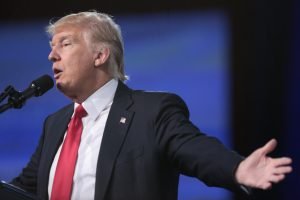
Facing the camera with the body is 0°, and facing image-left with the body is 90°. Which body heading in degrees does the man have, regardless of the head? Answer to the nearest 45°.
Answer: approximately 45°

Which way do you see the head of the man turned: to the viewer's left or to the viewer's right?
to the viewer's left

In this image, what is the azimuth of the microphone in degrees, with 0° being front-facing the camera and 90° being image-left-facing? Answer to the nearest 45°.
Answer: approximately 270°
